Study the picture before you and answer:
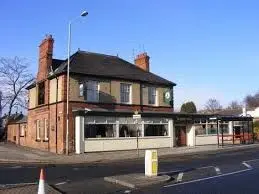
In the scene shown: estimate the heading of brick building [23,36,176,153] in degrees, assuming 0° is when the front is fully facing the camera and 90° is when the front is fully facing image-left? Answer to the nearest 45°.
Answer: approximately 315°
